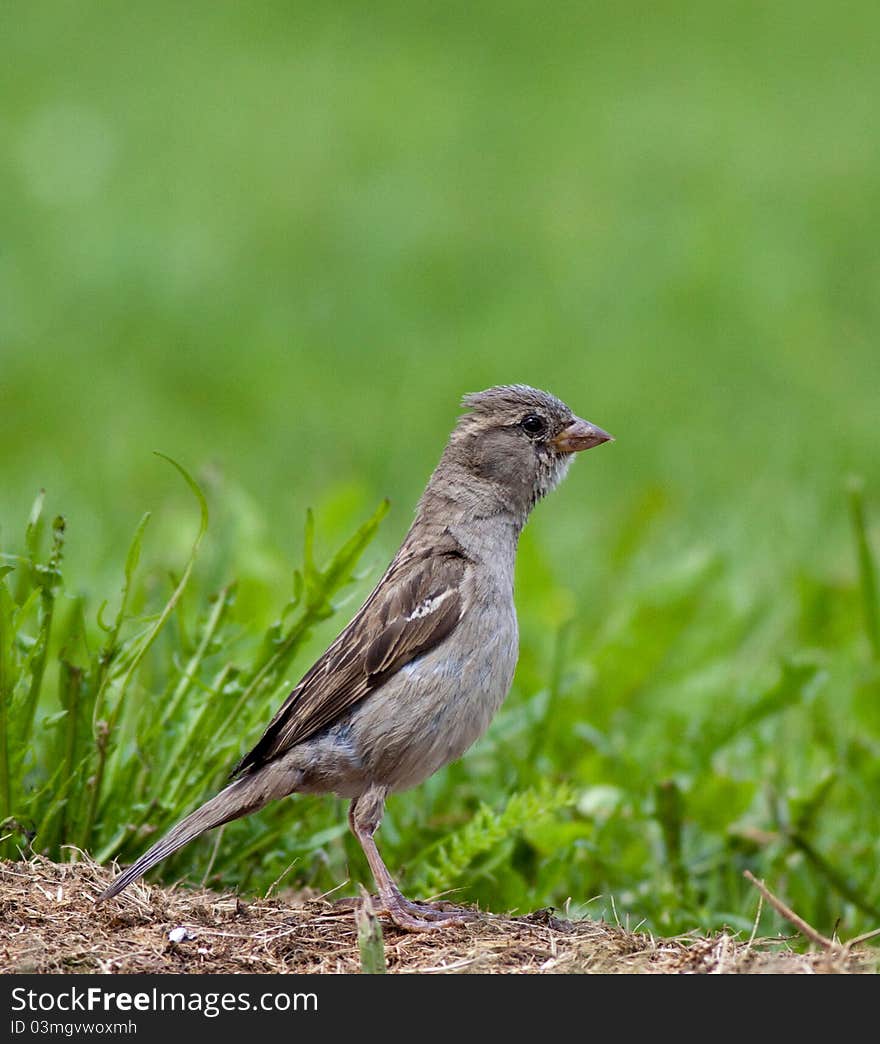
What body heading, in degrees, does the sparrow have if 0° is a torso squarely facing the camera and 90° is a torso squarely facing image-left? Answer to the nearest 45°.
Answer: approximately 270°
